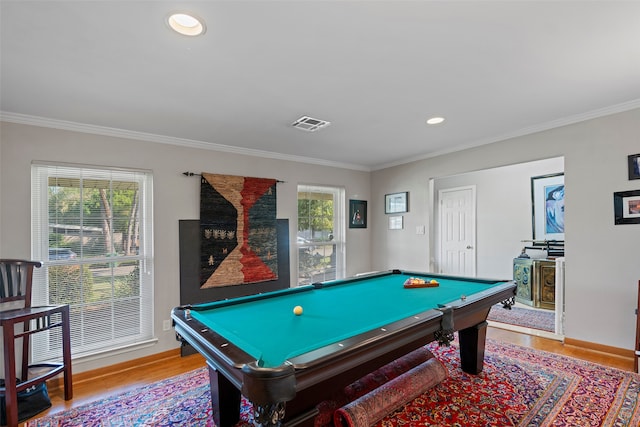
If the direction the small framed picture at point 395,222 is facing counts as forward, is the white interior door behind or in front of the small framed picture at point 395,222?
behind

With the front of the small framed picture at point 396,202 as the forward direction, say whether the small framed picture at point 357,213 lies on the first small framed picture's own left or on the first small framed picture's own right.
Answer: on the first small framed picture's own right

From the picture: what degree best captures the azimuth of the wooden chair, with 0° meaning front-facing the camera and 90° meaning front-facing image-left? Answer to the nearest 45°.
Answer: approximately 315°

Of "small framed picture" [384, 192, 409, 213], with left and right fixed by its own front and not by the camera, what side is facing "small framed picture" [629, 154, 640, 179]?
left

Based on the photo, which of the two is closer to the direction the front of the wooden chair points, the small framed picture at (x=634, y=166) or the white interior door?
the small framed picture

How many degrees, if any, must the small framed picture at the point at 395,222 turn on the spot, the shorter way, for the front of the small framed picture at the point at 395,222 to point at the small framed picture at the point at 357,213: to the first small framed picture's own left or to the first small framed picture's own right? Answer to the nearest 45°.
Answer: approximately 45° to the first small framed picture's own right

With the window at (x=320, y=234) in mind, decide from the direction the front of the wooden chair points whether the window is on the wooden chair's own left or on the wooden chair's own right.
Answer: on the wooden chair's own left

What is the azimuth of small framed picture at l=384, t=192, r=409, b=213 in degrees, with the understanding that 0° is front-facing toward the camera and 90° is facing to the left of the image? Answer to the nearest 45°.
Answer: approximately 45°

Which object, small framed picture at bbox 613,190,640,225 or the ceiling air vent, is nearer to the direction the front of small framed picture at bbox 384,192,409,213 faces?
the ceiling air vent

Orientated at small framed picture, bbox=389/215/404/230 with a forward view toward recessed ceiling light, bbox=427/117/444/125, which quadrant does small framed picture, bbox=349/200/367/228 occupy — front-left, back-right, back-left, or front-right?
back-right
